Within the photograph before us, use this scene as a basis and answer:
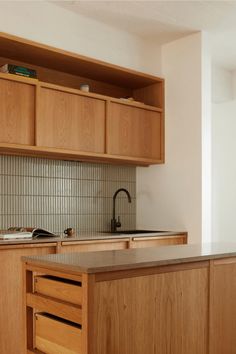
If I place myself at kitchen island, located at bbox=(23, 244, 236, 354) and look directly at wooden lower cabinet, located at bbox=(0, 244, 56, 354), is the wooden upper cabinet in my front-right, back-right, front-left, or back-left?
front-right

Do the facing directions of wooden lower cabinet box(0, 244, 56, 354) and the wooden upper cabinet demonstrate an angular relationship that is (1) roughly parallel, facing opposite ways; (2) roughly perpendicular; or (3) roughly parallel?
roughly parallel

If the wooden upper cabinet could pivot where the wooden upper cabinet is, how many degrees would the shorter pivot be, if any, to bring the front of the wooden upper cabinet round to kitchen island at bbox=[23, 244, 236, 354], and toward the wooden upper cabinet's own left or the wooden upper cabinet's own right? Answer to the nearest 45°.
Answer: approximately 45° to the wooden upper cabinet's own right

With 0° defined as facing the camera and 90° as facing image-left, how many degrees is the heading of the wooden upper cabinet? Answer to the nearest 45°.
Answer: approximately 315°

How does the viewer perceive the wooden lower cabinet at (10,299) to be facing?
facing the viewer and to the right of the viewer

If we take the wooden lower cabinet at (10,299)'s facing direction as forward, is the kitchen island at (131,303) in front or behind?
in front
